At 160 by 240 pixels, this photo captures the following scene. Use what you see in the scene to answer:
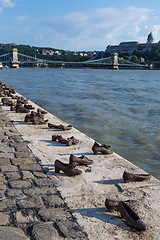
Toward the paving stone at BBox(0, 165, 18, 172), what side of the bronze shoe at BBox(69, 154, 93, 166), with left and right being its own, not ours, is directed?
back

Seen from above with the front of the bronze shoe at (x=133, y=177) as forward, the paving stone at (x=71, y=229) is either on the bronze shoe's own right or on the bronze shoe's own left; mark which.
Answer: on the bronze shoe's own right

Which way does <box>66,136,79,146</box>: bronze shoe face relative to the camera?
to the viewer's right

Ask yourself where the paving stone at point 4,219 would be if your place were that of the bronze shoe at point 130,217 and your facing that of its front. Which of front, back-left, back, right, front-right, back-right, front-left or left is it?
back-right

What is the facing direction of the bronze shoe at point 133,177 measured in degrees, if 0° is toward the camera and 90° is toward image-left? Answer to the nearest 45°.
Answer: approximately 270°

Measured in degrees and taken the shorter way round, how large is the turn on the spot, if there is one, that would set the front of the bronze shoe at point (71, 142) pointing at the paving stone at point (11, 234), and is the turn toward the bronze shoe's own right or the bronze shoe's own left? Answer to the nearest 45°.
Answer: approximately 90° to the bronze shoe's own right

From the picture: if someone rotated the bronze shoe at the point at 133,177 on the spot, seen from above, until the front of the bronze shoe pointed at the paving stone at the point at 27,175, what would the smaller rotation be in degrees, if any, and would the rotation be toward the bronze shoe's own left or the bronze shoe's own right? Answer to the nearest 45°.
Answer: approximately 180°

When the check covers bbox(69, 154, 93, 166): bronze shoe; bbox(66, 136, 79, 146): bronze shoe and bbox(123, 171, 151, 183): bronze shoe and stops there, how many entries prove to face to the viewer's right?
3

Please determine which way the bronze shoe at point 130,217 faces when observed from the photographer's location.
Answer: facing the viewer and to the right of the viewer

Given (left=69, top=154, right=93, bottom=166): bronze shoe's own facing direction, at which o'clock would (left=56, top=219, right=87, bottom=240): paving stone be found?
The paving stone is roughly at 3 o'clock from the bronze shoe.

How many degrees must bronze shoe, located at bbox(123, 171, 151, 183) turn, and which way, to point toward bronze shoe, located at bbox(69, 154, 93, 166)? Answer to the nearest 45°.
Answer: approximately 135° to its left

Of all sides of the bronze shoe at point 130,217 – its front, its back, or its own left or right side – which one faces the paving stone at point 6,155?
back

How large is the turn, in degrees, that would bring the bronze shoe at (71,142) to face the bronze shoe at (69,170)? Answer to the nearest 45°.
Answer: approximately 90° to its right

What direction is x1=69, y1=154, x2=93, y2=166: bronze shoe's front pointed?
to the viewer's right

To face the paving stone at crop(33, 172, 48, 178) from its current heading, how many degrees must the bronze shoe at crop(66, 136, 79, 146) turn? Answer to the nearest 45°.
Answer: approximately 90° to its right

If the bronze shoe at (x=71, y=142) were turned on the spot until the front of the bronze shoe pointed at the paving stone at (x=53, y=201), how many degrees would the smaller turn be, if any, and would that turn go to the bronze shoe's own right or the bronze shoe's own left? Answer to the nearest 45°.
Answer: approximately 90° to the bronze shoe's own right

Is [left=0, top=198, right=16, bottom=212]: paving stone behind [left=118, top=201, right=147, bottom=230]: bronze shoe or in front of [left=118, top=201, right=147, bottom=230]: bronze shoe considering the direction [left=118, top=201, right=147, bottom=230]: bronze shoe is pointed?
behind
